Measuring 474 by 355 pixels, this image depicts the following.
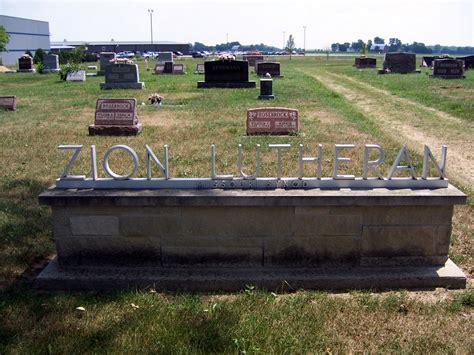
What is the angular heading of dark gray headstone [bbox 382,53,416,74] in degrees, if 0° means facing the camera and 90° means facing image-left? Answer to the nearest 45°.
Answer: approximately 0°

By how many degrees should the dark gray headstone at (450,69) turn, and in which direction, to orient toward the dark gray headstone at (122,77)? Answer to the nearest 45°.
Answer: approximately 45° to its right

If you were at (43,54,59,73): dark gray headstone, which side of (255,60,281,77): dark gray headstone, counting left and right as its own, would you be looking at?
right

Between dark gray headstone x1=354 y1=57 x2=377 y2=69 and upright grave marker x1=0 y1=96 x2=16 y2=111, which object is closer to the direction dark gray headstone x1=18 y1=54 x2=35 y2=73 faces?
the upright grave marker

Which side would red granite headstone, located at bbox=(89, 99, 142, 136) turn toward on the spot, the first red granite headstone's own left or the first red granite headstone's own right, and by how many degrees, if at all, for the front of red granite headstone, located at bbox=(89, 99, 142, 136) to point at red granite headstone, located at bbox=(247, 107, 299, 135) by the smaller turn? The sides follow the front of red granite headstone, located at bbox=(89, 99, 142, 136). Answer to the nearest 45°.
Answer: approximately 90° to the first red granite headstone's own left

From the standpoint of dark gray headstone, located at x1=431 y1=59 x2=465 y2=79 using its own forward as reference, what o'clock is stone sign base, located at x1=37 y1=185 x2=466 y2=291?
The stone sign base is roughly at 12 o'clock from the dark gray headstone.

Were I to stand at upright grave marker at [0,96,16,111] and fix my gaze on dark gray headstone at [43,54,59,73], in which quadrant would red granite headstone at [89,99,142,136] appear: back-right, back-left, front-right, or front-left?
back-right

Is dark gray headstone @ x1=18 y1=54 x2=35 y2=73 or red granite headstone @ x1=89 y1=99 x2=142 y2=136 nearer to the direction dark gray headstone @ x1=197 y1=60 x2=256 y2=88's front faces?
the red granite headstone

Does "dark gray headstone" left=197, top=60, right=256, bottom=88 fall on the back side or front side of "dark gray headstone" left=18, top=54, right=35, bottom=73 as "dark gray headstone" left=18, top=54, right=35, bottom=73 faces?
on the front side

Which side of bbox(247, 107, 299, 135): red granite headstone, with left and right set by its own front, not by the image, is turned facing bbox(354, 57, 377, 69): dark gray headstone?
back

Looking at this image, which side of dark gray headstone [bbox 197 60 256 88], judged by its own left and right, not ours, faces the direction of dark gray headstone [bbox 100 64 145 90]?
right
